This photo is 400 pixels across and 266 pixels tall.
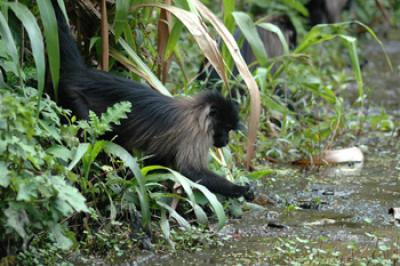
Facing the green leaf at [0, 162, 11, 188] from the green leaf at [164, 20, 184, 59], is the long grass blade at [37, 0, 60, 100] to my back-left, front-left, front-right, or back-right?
front-right

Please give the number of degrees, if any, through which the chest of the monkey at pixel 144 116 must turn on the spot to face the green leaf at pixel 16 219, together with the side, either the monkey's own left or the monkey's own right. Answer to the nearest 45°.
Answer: approximately 90° to the monkey's own right

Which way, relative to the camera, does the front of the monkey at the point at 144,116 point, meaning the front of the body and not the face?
to the viewer's right

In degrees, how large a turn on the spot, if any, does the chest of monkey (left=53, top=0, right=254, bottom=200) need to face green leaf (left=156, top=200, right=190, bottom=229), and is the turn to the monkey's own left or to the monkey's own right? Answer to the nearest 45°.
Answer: approximately 90° to the monkey's own right

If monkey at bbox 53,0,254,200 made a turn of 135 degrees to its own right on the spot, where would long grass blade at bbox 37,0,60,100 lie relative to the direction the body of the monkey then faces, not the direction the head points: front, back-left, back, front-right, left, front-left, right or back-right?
front

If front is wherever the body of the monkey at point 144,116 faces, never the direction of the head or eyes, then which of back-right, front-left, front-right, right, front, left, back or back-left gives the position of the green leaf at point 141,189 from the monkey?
right

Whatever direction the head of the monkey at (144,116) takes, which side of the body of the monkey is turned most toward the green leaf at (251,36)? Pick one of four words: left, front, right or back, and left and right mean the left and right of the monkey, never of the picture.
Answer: left

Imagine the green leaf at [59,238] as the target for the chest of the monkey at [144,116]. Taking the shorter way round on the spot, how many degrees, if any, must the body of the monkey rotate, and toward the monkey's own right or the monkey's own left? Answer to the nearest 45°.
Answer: approximately 90° to the monkey's own right

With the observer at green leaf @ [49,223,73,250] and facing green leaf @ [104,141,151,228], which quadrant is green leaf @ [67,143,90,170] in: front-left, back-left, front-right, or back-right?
front-left
